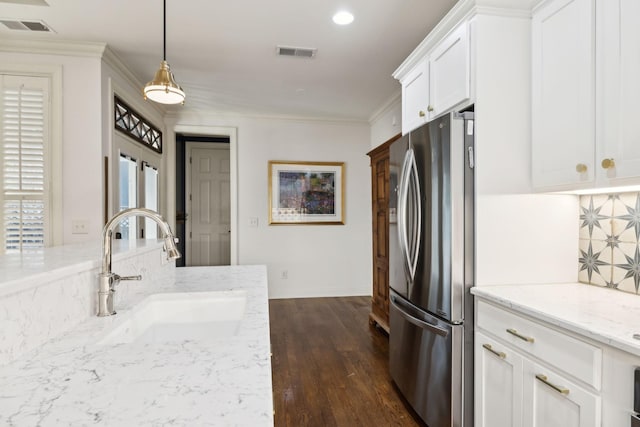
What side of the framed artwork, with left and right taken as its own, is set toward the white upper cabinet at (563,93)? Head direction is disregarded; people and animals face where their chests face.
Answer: front

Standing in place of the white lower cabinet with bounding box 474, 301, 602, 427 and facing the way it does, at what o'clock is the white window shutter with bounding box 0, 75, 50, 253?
The white window shutter is roughly at 1 o'clock from the white lower cabinet.

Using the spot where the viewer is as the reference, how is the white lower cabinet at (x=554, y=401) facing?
facing the viewer and to the left of the viewer

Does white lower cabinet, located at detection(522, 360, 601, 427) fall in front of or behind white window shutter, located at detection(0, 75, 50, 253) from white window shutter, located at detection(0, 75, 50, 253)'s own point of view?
in front

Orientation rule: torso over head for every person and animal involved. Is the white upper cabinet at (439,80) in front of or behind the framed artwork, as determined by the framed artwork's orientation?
in front

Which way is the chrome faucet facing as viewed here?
to the viewer's right

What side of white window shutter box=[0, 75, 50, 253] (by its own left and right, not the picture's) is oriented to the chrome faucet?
front
